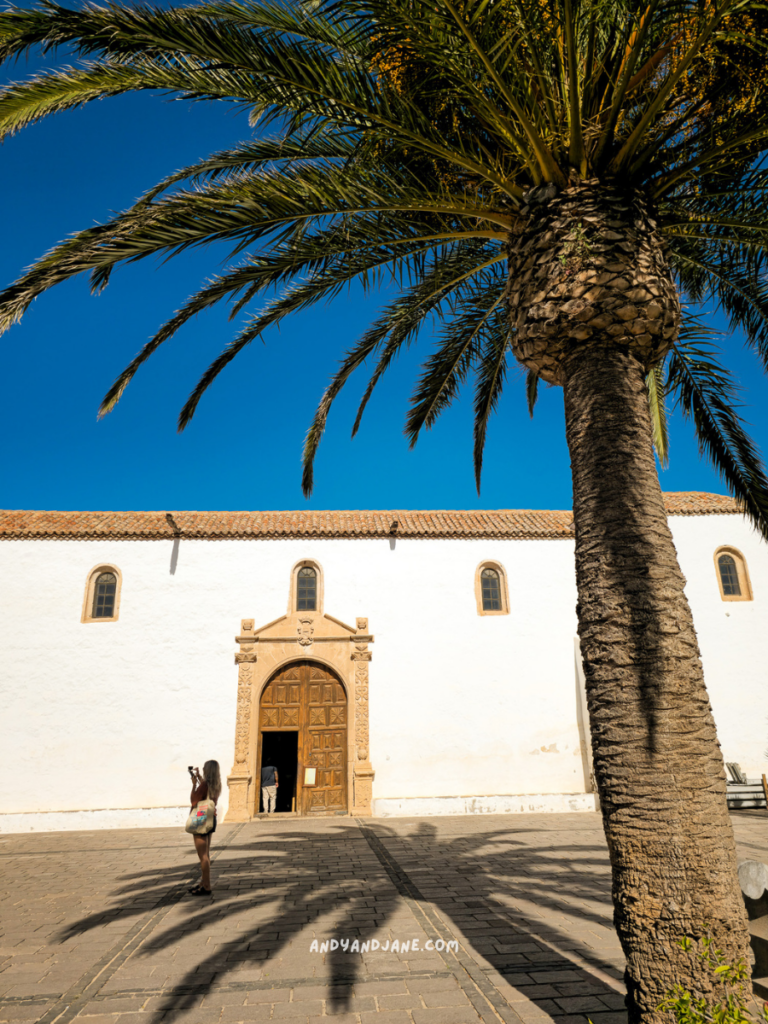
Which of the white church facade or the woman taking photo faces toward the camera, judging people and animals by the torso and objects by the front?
the white church facade

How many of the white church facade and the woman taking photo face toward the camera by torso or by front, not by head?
1

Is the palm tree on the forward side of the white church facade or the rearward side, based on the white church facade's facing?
on the forward side

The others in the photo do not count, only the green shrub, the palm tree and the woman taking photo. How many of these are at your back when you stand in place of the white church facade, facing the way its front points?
0

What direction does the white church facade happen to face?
toward the camera

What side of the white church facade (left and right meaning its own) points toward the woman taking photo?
front

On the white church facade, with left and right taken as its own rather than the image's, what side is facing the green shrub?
front

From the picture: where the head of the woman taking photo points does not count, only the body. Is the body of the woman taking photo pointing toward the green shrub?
no
